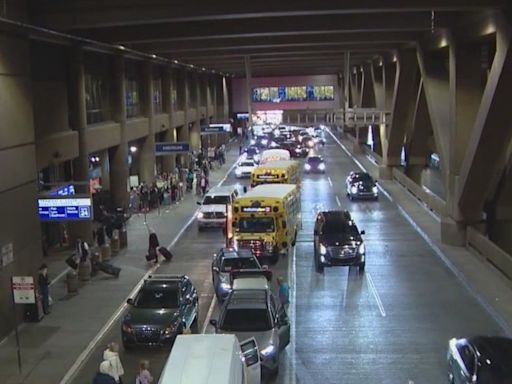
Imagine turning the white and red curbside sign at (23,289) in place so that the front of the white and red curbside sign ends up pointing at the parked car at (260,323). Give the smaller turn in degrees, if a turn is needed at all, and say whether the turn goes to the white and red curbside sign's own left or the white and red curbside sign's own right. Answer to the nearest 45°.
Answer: approximately 45° to the white and red curbside sign's own left

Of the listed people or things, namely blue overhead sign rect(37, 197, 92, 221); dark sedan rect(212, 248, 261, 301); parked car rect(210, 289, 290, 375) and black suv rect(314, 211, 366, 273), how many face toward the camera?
4

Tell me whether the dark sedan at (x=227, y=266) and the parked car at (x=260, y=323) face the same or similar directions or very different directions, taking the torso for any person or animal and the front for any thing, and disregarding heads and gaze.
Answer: same or similar directions

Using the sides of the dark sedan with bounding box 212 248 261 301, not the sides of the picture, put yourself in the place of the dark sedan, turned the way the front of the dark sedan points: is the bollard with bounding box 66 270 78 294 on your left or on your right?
on your right

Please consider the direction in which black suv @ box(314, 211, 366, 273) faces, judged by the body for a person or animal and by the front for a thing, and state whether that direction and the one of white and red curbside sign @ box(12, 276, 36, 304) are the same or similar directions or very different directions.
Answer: same or similar directions

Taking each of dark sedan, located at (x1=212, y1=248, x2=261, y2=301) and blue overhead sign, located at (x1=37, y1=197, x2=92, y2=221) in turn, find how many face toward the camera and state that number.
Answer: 2

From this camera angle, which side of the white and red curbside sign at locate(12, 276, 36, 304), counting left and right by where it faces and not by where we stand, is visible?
front

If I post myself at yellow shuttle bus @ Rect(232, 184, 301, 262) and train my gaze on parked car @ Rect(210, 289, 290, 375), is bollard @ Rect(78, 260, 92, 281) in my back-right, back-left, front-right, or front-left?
front-right

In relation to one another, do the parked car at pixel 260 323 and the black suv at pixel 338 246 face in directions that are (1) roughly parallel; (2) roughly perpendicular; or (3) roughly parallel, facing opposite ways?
roughly parallel

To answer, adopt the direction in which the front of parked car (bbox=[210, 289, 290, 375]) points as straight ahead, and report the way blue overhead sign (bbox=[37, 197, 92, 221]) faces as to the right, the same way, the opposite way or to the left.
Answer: the same way

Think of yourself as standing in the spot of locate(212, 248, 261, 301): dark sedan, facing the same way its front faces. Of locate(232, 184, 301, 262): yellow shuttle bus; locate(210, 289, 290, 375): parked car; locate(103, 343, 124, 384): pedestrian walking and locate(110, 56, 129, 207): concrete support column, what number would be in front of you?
2

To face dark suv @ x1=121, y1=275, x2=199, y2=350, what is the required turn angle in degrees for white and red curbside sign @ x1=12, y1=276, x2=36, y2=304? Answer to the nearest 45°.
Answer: approximately 90° to its left

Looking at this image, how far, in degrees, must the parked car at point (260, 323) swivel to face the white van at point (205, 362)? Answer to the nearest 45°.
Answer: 0° — it already faces it

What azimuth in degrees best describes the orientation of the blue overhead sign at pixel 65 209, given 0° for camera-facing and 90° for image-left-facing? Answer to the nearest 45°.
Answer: approximately 0°

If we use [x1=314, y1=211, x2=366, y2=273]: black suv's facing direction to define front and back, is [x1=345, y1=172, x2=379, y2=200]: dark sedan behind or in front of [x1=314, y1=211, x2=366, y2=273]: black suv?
behind

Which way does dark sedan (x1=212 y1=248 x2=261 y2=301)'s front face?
toward the camera

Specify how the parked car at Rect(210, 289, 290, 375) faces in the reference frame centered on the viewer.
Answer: facing the viewer

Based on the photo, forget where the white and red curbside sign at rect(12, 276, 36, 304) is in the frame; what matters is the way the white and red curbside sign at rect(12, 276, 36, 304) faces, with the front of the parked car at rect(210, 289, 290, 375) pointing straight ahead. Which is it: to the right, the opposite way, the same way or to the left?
the same way

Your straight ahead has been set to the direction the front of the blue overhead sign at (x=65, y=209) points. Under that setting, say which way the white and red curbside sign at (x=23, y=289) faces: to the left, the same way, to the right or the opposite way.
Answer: the same way
